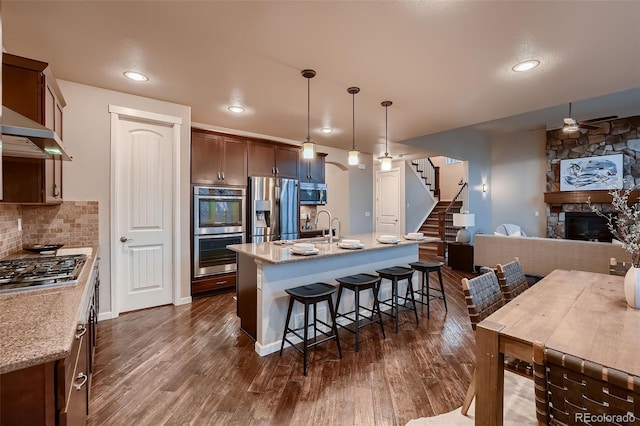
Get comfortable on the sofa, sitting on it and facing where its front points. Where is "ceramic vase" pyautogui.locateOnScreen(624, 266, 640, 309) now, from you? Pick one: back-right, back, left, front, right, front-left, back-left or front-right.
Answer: back

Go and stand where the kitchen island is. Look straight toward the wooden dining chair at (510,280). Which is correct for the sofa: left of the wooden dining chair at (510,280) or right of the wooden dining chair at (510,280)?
left

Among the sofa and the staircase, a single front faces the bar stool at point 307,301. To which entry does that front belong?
the staircase

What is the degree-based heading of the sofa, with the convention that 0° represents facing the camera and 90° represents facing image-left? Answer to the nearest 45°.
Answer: approximately 180°

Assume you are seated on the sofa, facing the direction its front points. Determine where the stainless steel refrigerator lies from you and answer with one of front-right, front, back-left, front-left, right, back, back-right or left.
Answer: back-left

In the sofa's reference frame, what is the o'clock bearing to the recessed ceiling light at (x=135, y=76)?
The recessed ceiling light is roughly at 7 o'clock from the sofa.

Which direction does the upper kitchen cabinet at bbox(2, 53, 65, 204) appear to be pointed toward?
to the viewer's right

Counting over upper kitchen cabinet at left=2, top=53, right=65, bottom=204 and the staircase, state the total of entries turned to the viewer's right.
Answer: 1

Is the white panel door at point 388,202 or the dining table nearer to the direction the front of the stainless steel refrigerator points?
the dining table

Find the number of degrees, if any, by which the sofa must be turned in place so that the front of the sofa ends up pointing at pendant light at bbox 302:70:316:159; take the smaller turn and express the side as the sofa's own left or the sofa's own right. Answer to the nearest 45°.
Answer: approximately 135° to the sofa's own left

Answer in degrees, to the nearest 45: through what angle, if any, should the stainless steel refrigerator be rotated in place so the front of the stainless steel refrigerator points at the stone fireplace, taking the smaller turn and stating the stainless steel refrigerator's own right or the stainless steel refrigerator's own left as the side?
approximately 45° to the stainless steel refrigerator's own left
